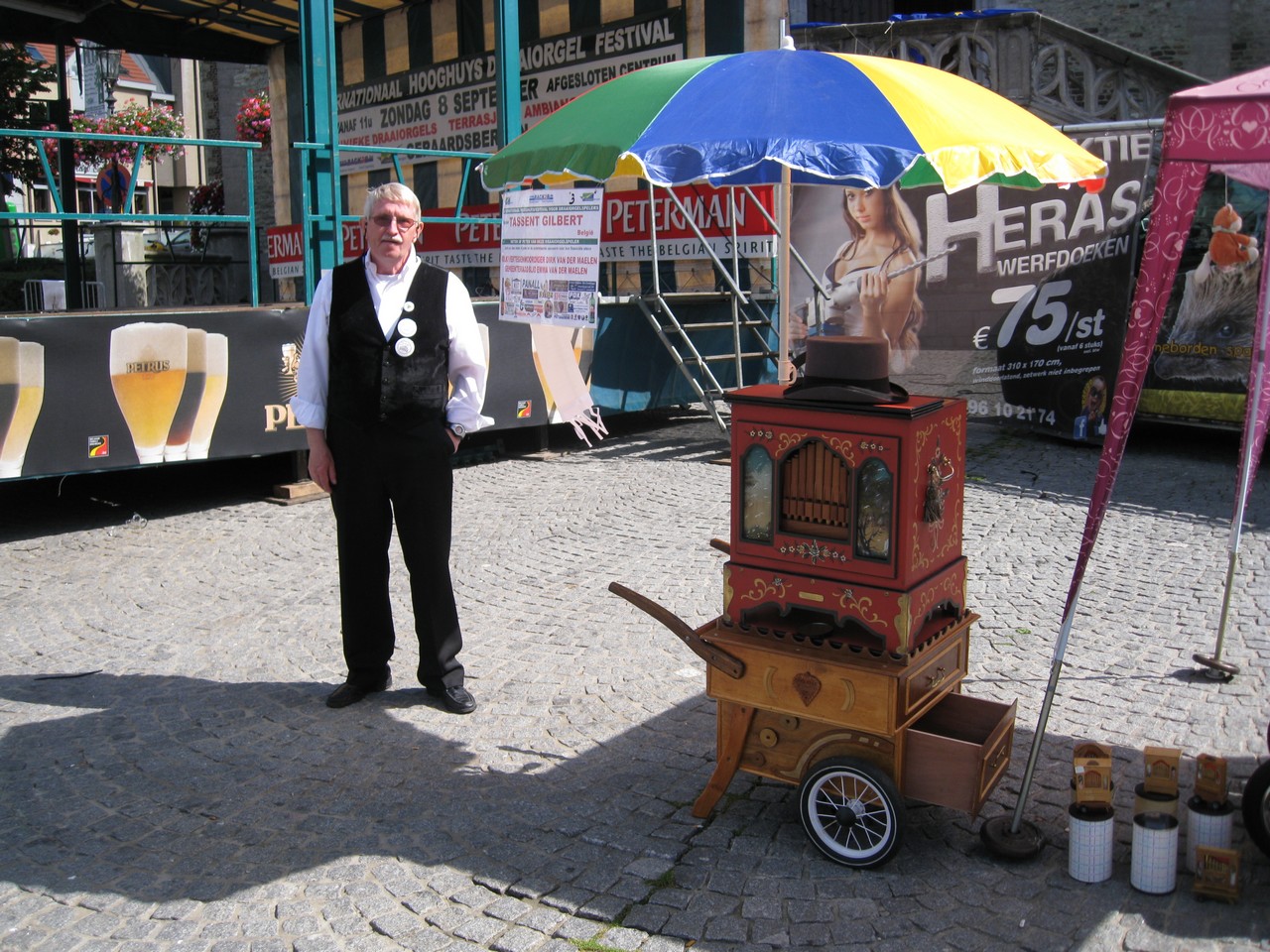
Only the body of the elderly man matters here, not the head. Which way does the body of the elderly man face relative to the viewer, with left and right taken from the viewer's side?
facing the viewer

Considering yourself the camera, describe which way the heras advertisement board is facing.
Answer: facing the viewer and to the left of the viewer

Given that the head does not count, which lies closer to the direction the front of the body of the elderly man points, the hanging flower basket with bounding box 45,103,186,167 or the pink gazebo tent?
the pink gazebo tent

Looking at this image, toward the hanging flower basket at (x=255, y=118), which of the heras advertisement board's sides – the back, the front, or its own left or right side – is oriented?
right

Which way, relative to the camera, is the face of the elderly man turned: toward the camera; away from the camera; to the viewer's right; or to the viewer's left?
toward the camera

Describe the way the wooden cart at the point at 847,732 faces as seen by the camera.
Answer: facing the viewer and to the right of the viewer

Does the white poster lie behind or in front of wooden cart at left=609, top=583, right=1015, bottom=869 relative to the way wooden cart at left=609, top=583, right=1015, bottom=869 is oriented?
behind

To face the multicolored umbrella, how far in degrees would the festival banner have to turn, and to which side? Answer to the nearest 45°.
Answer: approximately 45° to its left

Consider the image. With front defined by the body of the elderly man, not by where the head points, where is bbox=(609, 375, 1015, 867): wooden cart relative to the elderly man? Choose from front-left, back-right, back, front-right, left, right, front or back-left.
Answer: front-left

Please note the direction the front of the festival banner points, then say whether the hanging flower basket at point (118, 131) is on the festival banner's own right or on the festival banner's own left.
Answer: on the festival banner's own right

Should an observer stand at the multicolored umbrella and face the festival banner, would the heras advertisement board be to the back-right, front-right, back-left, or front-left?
front-right

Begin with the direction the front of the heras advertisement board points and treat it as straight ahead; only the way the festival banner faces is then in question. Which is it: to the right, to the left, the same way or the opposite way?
the same way

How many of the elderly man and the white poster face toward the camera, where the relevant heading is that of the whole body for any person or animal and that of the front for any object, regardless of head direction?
2

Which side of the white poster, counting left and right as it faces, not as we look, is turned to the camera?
front

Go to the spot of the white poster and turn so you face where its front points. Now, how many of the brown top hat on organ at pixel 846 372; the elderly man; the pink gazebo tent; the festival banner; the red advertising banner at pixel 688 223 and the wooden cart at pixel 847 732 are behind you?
2

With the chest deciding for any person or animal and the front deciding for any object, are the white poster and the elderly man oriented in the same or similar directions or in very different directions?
same or similar directions
